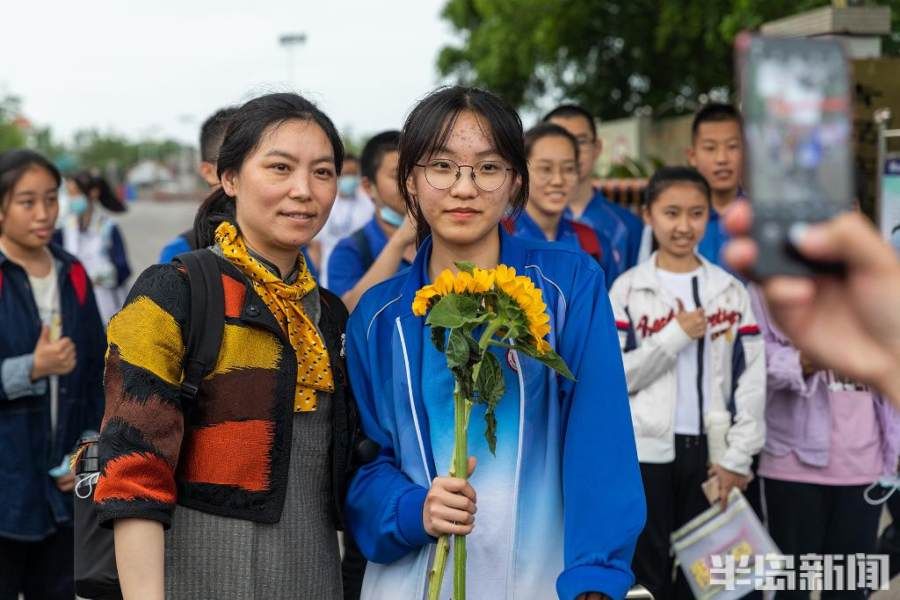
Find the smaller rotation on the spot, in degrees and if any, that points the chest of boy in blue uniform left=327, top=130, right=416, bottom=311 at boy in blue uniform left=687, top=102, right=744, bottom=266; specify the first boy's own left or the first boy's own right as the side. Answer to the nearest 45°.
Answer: approximately 45° to the first boy's own left

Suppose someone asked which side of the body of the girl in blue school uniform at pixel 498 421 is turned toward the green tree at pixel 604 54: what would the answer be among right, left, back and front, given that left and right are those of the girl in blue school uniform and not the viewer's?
back

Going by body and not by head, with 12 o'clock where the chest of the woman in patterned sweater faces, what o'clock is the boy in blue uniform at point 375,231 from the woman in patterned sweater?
The boy in blue uniform is roughly at 8 o'clock from the woman in patterned sweater.

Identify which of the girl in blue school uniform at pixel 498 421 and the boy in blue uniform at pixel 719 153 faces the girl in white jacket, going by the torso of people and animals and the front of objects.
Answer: the boy in blue uniform

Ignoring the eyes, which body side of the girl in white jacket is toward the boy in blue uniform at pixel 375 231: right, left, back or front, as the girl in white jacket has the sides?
right

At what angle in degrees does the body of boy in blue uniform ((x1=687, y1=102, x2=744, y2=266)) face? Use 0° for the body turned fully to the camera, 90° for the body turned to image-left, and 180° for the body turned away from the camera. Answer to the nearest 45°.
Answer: approximately 0°

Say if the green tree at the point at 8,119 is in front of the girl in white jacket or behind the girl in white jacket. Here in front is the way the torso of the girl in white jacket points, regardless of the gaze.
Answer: behind

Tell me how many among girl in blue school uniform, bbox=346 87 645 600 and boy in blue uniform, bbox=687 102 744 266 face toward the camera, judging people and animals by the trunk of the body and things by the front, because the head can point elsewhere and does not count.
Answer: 2

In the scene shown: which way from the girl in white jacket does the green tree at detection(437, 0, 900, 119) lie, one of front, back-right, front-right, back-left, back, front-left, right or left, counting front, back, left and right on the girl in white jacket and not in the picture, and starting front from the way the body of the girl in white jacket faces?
back
